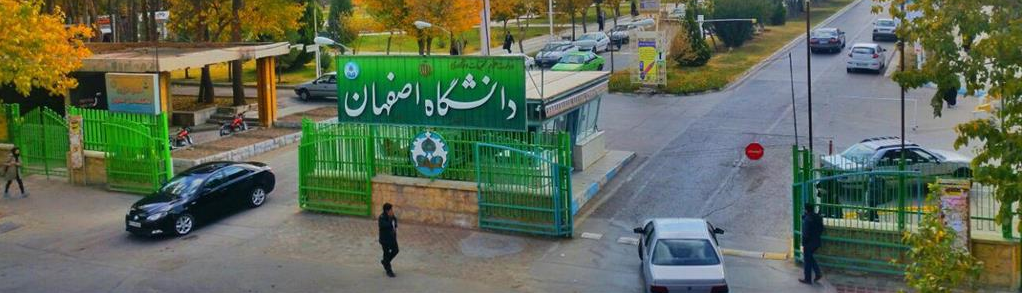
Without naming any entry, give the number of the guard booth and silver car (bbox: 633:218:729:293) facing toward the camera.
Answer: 1

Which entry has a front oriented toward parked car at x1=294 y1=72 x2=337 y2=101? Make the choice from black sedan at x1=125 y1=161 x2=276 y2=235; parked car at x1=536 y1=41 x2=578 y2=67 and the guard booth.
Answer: parked car at x1=536 y1=41 x2=578 y2=67

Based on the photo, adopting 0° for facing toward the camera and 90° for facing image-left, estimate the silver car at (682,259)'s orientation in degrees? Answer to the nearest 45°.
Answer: approximately 180°

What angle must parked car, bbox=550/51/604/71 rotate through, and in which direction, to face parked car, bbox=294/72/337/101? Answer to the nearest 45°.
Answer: approximately 45° to its right

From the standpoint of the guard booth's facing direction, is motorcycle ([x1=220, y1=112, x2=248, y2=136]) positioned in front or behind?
behind

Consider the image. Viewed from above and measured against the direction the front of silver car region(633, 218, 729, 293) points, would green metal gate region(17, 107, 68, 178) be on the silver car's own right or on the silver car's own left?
on the silver car's own left
